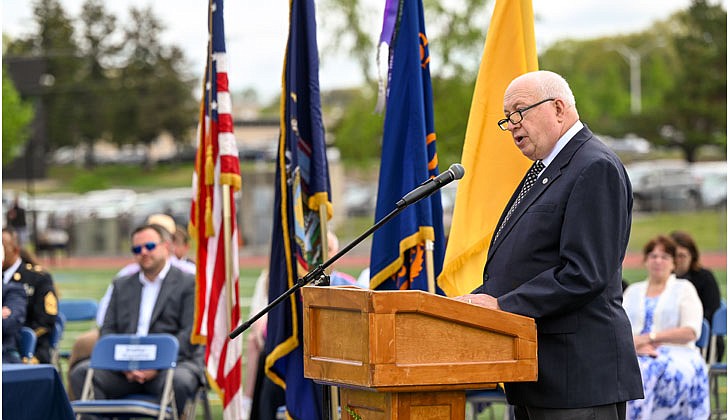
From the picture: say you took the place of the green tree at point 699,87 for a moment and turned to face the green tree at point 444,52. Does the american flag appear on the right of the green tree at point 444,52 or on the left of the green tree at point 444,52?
left

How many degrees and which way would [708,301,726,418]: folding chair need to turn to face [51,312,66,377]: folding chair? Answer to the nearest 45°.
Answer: approximately 90° to its right

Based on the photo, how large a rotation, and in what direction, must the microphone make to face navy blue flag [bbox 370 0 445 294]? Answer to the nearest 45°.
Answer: approximately 90° to its left

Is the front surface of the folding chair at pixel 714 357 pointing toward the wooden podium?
yes

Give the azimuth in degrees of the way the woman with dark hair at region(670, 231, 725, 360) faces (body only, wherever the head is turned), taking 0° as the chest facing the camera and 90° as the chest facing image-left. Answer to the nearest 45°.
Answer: approximately 45°

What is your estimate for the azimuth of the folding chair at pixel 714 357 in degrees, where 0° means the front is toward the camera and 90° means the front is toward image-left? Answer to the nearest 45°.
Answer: approximately 0°

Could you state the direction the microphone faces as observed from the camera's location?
facing to the right of the viewer

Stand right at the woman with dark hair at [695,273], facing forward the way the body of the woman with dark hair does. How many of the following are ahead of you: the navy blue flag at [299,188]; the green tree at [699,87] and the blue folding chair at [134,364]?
2

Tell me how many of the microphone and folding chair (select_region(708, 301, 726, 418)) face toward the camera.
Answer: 1

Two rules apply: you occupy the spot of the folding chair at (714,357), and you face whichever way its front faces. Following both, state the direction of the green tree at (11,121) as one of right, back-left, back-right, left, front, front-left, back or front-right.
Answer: back-right

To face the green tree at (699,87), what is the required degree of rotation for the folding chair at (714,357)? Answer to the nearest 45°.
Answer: approximately 180°
